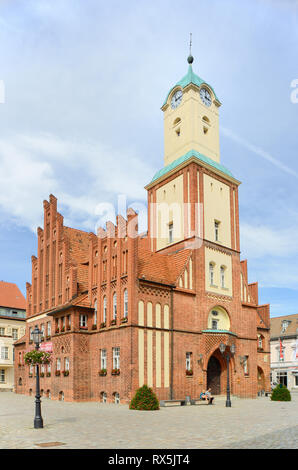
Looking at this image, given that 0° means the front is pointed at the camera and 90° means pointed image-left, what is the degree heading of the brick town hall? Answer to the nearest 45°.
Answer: approximately 315°

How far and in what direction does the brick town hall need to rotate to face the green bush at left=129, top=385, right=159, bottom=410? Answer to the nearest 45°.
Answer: approximately 45° to its right
